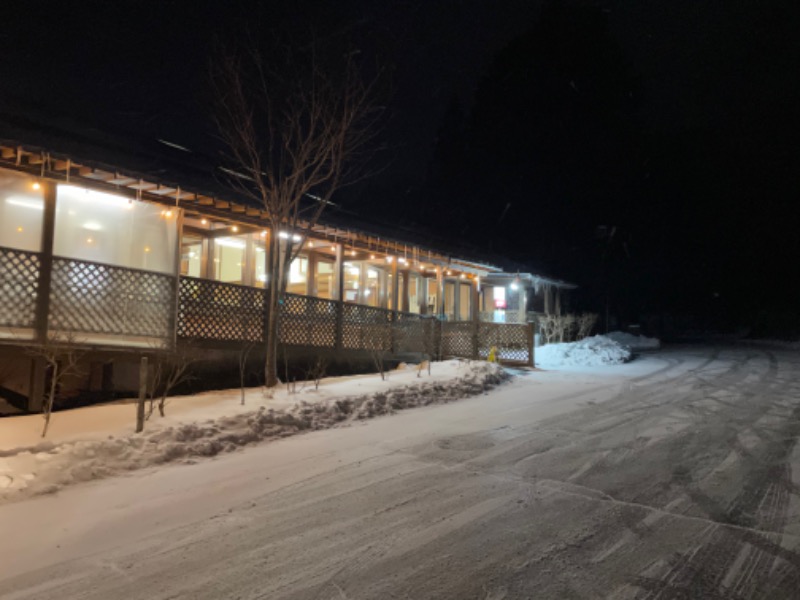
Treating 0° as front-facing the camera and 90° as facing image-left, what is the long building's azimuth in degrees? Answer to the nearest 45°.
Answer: approximately 315°
